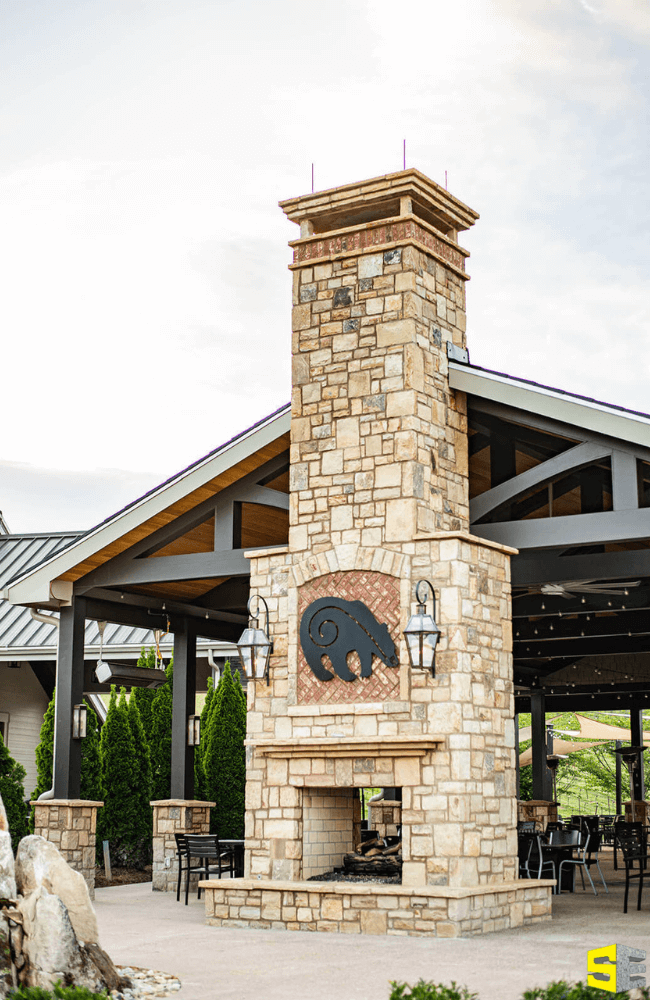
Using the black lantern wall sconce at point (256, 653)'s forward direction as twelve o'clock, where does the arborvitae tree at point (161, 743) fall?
The arborvitae tree is roughly at 4 o'clock from the black lantern wall sconce.

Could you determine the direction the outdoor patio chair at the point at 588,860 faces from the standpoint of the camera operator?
facing away from the viewer and to the left of the viewer

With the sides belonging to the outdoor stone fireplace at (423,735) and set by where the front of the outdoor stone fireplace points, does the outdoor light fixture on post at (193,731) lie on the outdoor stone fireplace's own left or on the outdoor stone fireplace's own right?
on the outdoor stone fireplace's own right

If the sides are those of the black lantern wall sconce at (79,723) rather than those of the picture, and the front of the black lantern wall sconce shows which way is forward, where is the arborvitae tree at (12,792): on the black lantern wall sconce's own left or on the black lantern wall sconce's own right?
on the black lantern wall sconce's own right

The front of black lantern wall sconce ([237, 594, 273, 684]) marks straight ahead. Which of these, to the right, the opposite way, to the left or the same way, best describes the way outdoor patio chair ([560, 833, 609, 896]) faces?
to the right

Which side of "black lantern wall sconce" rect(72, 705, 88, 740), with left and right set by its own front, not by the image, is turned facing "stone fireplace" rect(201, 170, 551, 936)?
left

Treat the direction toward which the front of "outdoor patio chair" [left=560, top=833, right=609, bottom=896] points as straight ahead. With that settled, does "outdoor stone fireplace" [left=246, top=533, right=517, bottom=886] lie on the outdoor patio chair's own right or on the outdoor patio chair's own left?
on the outdoor patio chair's own left

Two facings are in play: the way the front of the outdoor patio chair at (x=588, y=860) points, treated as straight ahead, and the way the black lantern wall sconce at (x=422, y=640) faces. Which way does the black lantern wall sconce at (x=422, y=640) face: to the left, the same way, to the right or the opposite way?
to the left

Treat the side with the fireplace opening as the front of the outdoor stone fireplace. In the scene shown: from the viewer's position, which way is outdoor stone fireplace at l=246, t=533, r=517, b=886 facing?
facing the viewer and to the left of the viewer

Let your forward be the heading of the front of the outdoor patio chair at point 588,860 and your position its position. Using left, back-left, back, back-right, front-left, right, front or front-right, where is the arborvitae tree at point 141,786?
front-left

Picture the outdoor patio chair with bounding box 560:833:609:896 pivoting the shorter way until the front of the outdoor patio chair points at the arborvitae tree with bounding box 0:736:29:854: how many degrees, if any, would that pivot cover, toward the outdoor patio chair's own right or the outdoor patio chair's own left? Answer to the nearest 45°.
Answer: approximately 45° to the outdoor patio chair's own left

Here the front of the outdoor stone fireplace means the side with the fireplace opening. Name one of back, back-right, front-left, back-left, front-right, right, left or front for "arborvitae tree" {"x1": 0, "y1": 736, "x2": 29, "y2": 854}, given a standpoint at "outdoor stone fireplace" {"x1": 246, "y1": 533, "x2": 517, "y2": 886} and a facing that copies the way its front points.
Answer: right
